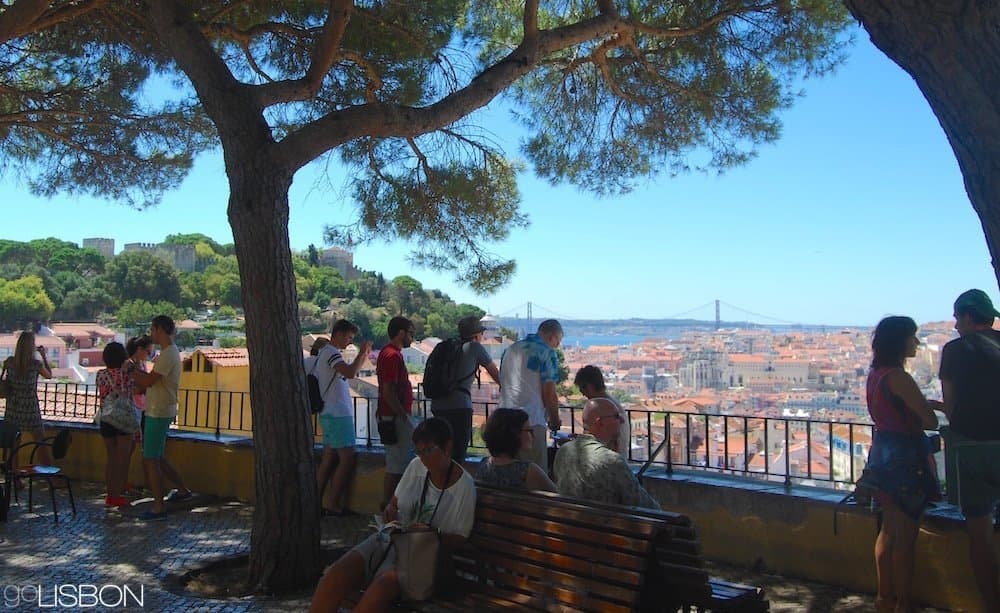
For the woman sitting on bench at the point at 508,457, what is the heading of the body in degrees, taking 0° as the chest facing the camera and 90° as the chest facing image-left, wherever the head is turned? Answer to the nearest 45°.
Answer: approximately 225°

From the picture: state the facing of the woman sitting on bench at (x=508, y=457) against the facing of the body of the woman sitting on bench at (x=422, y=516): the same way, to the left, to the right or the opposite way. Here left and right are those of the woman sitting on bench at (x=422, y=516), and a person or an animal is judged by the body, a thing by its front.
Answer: the opposite way

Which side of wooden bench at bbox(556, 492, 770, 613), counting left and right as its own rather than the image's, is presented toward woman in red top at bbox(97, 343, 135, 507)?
left

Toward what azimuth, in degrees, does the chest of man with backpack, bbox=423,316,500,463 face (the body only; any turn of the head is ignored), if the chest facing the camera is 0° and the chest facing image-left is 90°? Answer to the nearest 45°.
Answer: approximately 225°

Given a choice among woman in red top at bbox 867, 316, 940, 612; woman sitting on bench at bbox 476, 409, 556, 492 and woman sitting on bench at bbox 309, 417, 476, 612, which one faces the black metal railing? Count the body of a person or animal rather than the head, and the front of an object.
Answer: woman sitting on bench at bbox 476, 409, 556, 492

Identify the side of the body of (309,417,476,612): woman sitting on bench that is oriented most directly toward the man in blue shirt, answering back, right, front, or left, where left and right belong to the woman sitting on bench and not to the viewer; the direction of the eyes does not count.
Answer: back

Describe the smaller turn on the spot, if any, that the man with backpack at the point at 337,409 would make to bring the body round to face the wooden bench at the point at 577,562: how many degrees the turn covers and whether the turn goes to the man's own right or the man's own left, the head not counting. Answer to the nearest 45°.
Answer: approximately 90° to the man's own right

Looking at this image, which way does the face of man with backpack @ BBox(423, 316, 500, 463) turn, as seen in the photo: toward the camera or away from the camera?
away from the camera

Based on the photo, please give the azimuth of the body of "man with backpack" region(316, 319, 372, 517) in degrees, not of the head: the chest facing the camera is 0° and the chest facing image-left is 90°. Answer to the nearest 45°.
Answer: approximately 270°
